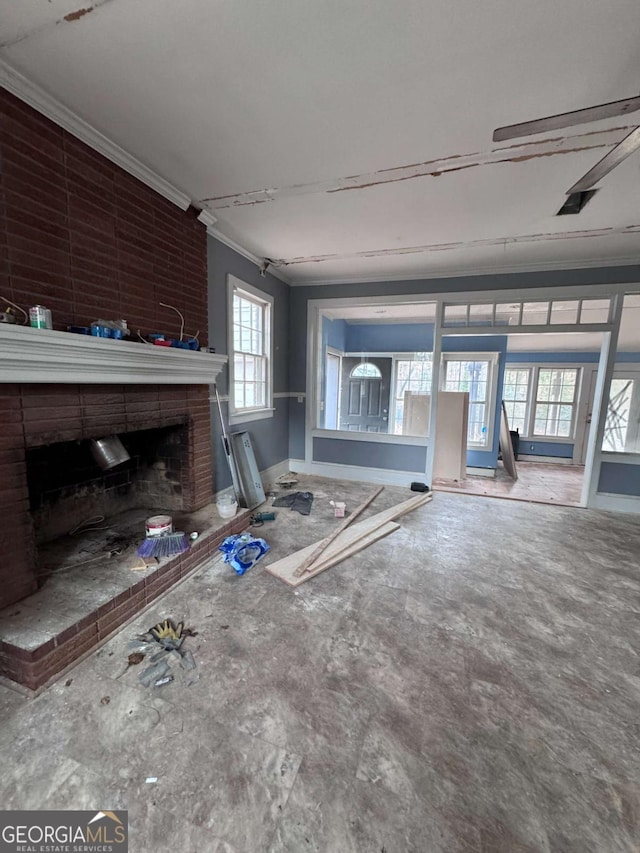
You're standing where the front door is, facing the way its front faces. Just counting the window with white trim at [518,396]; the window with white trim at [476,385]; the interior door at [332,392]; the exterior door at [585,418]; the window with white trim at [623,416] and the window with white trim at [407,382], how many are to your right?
1

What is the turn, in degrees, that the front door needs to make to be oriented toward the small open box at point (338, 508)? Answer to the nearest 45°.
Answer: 0° — it already faces it

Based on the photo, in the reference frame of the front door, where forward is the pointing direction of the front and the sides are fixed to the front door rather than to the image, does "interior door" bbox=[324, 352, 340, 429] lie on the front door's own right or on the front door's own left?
on the front door's own right

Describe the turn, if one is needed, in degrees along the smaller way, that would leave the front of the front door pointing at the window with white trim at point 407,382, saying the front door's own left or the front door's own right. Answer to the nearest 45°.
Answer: approximately 90° to the front door's own left

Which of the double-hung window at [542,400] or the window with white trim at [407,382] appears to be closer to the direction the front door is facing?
the window with white trim

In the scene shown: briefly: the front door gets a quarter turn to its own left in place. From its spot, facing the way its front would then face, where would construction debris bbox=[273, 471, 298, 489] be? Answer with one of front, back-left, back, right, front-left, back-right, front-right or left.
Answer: back-right

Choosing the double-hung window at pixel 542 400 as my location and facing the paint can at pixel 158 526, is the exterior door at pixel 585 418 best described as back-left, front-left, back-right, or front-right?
back-left

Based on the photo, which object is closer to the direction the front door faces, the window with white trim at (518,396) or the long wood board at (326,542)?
the long wood board

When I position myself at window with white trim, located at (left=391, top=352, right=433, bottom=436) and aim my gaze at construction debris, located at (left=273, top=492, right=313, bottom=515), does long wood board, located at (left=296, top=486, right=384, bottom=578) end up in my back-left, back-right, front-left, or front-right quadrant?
front-left

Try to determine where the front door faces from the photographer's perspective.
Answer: facing the viewer

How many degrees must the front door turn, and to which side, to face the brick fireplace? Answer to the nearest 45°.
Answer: approximately 45° to its right

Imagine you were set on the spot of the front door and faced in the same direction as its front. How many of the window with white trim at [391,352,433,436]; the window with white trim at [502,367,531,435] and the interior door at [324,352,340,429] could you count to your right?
1

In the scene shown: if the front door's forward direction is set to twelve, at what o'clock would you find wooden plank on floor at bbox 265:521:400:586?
The wooden plank on floor is roughly at 12 o'clock from the front door.

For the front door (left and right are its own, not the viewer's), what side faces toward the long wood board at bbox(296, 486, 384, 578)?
front

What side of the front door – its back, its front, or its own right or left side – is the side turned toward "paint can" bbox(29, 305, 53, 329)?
front

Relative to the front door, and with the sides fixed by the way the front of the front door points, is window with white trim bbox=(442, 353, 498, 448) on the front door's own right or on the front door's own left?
on the front door's own left

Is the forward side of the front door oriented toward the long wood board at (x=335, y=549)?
yes

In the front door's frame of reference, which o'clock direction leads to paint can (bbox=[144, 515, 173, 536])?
The paint can is roughly at 1 o'clock from the front door.
